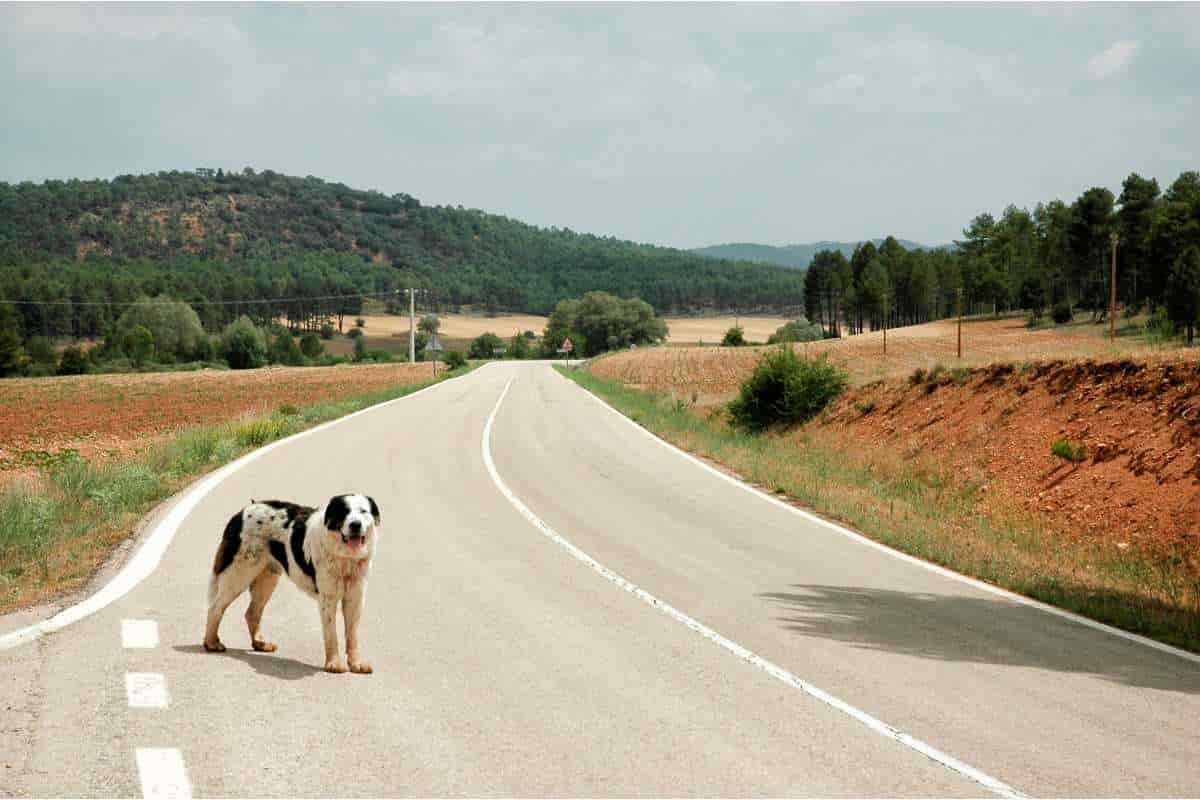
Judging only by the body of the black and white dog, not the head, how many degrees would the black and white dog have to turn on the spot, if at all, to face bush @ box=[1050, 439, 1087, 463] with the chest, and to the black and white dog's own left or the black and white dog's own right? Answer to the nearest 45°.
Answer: approximately 90° to the black and white dog's own left

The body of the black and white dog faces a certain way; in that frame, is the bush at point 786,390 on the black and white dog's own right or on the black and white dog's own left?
on the black and white dog's own left

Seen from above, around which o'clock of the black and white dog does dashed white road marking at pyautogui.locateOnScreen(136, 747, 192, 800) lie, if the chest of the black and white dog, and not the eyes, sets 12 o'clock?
The dashed white road marking is roughly at 2 o'clock from the black and white dog.

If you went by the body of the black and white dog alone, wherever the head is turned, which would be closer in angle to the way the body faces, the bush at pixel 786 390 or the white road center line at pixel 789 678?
the white road center line

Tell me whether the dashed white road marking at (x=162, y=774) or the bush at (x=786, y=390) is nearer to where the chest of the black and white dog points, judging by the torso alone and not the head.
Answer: the dashed white road marking

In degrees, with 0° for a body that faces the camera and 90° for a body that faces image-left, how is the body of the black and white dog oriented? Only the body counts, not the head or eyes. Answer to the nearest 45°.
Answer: approximately 315°

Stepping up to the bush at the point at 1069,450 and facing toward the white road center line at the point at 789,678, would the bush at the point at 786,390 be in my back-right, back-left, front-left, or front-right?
back-right
